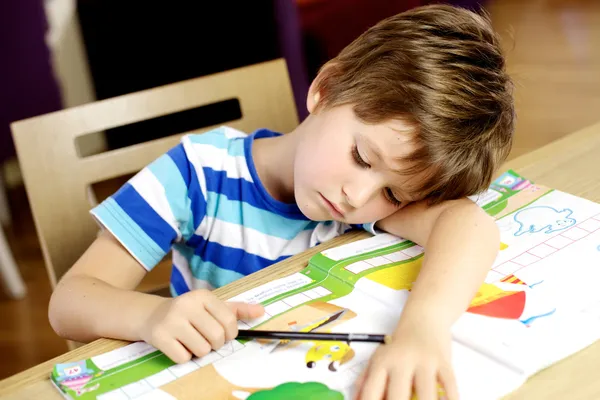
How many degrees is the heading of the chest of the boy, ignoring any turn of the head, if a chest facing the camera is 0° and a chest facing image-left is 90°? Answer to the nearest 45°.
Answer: approximately 315°
